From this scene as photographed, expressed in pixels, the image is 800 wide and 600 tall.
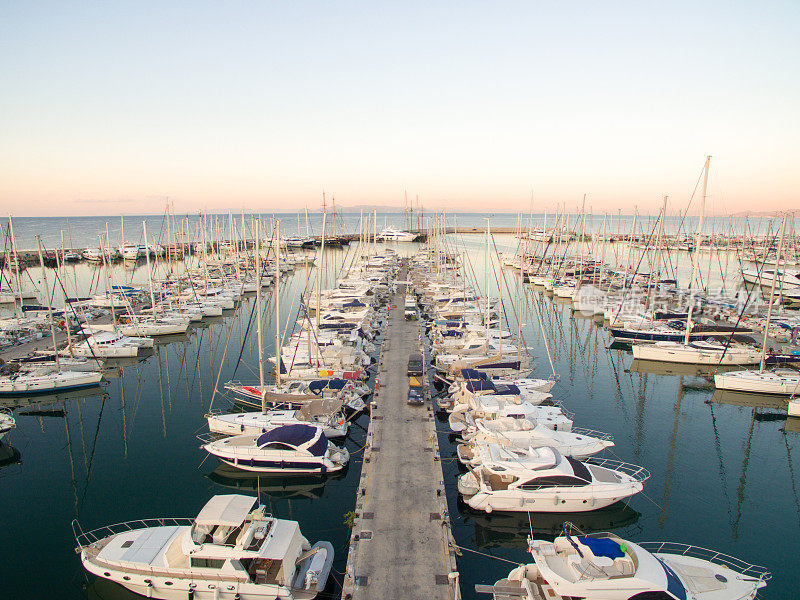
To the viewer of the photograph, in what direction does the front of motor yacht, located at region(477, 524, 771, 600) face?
facing to the right of the viewer

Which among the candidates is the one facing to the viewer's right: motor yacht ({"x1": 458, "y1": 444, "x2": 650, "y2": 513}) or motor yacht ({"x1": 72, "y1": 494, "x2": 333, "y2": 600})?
motor yacht ({"x1": 458, "y1": 444, "x2": 650, "y2": 513})

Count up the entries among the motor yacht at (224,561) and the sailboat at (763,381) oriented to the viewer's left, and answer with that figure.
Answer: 2

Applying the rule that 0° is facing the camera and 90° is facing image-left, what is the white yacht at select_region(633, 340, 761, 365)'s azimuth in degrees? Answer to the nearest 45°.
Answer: approximately 90°

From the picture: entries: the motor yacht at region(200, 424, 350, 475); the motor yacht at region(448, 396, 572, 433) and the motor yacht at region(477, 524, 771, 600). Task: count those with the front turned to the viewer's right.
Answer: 2

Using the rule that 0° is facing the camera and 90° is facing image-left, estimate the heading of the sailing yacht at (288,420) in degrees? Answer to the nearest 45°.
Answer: approximately 90°

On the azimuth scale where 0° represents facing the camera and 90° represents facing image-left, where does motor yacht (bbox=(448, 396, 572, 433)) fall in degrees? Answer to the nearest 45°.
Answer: approximately 270°

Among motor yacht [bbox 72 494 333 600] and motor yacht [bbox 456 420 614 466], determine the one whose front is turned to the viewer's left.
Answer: motor yacht [bbox 72 494 333 600]

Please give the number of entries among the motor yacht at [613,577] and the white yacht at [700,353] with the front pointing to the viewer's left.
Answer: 1

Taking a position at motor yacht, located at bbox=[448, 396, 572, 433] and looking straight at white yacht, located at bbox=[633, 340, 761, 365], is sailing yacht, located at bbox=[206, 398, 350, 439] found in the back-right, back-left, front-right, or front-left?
back-left

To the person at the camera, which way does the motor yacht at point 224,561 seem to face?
facing to the left of the viewer

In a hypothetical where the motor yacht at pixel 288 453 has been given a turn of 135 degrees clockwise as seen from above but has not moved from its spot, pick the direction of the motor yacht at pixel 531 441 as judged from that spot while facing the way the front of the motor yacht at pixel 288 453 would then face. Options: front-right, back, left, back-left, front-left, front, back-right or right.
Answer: front-right

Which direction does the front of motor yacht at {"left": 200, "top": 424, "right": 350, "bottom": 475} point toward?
to the viewer's left

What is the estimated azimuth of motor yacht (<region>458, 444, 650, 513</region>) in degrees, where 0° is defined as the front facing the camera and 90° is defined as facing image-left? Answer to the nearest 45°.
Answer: approximately 270°

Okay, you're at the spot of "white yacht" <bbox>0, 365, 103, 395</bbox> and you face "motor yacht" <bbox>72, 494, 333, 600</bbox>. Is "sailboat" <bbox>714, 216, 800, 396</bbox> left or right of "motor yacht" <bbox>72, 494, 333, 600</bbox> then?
left
